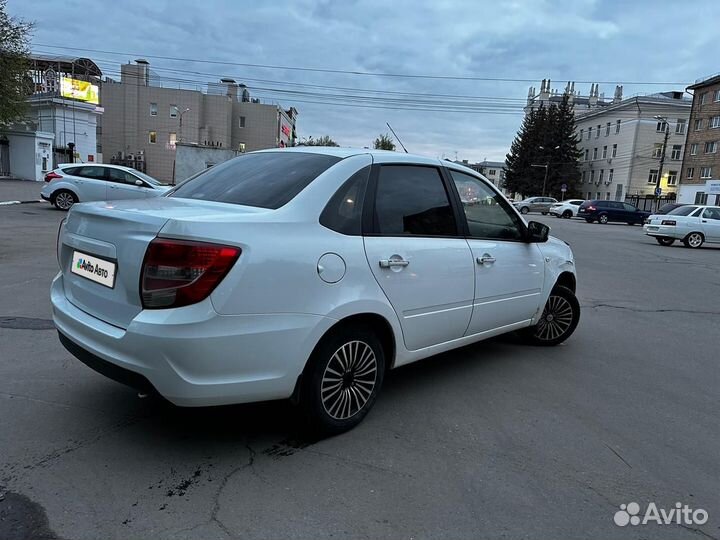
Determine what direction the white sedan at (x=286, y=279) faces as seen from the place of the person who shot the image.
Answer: facing away from the viewer and to the right of the viewer

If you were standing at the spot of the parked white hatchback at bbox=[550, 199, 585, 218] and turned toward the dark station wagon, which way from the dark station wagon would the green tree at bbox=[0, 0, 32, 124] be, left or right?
right

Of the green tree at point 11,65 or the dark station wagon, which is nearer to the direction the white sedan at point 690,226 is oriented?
the dark station wagon

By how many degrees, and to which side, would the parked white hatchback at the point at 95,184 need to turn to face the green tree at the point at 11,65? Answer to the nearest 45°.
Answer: approximately 135° to its left

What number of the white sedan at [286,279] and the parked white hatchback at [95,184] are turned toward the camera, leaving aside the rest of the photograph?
0

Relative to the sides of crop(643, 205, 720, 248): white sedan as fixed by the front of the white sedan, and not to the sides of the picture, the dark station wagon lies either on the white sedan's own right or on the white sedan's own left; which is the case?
on the white sedan's own left

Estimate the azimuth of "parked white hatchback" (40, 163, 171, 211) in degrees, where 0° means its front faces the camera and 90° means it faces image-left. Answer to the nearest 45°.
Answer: approximately 270°

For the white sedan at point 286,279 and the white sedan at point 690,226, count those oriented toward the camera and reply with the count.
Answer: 0

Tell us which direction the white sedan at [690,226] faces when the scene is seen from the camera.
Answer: facing away from the viewer and to the right of the viewer

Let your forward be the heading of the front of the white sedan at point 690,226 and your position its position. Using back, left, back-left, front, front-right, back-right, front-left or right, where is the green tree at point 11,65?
back

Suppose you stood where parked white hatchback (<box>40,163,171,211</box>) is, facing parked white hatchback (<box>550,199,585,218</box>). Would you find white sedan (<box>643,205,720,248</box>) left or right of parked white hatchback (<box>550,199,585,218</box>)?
right

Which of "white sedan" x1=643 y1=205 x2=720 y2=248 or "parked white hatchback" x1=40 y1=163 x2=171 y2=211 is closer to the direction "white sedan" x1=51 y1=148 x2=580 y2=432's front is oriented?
the white sedan

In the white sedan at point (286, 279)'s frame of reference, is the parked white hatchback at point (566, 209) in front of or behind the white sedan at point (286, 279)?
in front
